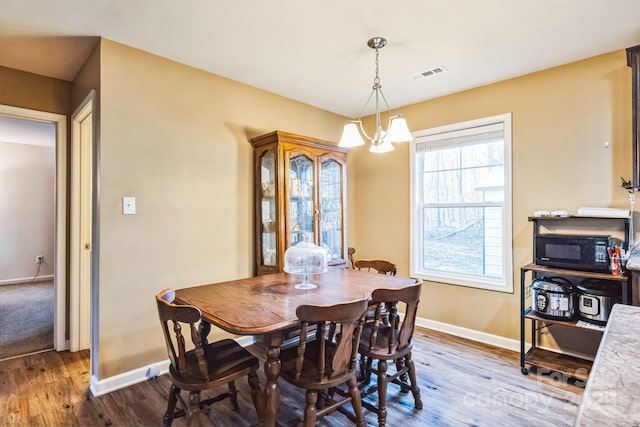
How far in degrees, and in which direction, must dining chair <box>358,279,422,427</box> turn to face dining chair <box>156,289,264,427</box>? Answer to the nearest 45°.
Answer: approximately 90° to its left

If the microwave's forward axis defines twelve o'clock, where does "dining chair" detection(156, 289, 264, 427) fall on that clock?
The dining chair is roughly at 1 o'clock from the microwave.

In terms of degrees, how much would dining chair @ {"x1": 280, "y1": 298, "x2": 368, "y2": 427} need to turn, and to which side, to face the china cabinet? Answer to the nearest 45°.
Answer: approximately 45° to its right

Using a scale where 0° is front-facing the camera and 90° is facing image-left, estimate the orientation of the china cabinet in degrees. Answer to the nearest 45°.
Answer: approximately 315°

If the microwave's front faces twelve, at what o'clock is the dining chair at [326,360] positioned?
The dining chair is roughly at 1 o'clock from the microwave.

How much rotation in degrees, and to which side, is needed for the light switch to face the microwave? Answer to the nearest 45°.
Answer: approximately 45° to its left

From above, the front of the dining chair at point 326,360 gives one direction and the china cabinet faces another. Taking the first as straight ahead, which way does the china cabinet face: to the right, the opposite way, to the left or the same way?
the opposite way

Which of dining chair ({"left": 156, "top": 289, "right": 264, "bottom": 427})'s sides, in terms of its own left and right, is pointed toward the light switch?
left

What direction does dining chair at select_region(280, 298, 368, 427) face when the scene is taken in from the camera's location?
facing away from the viewer and to the left of the viewer

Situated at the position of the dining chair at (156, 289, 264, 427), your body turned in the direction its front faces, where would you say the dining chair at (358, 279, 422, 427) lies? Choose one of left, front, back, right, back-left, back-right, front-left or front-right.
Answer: front-right
